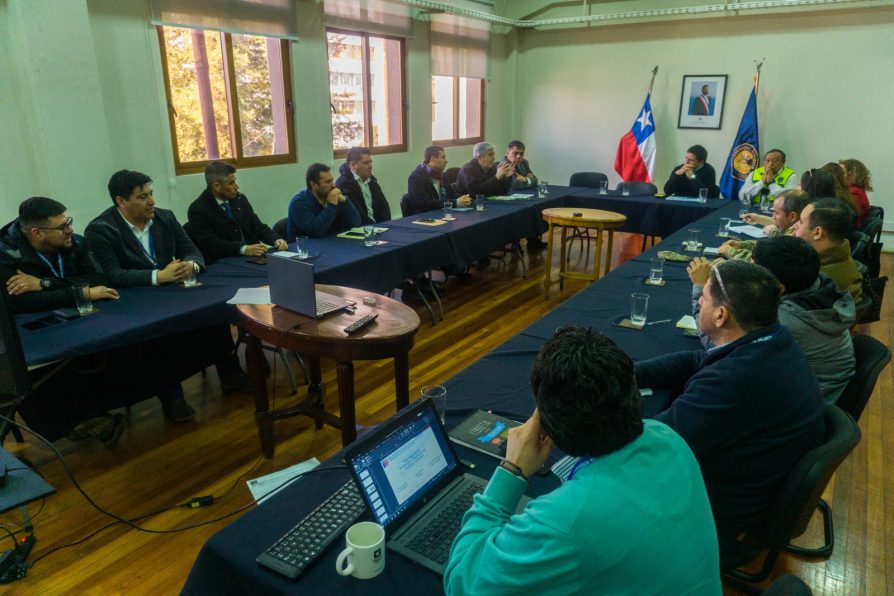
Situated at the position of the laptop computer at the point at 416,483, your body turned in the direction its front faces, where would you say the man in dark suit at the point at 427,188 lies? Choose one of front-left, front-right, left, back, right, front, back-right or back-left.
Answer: back-left

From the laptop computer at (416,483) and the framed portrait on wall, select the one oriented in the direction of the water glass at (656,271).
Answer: the framed portrait on wall

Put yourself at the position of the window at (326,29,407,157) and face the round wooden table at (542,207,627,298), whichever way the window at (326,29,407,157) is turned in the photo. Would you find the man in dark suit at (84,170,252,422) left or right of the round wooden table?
right

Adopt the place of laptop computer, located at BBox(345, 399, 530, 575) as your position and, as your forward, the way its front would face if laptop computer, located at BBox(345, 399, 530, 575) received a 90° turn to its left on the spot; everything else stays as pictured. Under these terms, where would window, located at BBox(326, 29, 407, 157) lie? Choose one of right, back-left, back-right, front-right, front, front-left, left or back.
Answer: front-left

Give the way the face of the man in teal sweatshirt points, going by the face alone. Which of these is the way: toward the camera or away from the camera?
away from the camera

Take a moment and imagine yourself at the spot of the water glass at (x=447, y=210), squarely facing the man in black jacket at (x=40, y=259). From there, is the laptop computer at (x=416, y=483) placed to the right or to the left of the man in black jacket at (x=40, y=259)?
left

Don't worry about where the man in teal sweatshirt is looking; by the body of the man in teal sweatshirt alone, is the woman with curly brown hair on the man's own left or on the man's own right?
on the man's own right

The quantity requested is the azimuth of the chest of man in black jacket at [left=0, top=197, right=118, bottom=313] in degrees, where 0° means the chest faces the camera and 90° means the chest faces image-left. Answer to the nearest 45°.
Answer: approximately 315°

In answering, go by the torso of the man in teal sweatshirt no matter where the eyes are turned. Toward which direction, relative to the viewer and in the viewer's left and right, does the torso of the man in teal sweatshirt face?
facing away from the viewer and to the left of the viewer

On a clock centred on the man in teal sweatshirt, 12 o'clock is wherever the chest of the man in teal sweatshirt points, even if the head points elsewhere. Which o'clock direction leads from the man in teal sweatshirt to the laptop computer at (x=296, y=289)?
The laptop computer is roughly at 12 o'clock from the man in teal sweatshirt.

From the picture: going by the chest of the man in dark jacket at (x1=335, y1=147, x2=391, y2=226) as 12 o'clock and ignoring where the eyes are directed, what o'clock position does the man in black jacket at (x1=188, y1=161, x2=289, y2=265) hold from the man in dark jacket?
The man in black jacket is roughly at 3 o'clock from the man in dark jacket.

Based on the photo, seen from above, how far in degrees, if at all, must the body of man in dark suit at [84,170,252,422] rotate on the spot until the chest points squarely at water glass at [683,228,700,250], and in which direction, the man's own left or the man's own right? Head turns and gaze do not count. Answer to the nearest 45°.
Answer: approximately 45° to the man's own left

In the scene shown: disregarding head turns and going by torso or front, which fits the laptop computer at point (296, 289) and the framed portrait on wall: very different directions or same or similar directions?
very different directions
